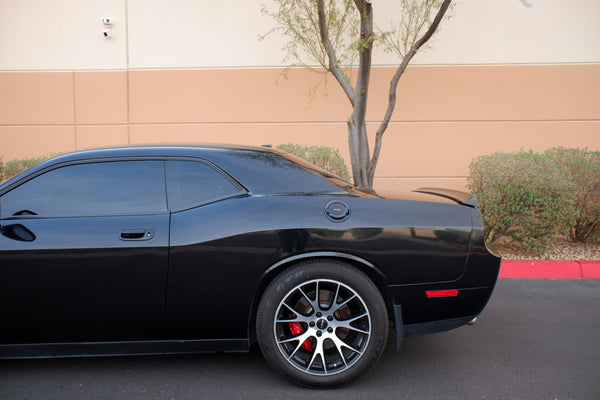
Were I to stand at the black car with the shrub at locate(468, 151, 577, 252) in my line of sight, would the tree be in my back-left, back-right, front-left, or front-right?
front-left

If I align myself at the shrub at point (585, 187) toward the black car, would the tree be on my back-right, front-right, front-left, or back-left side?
front-right

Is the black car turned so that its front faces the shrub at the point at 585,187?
no

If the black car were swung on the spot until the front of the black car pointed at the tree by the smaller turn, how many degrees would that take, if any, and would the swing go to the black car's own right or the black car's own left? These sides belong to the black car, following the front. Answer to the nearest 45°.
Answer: approximately 90° to the black car's own right

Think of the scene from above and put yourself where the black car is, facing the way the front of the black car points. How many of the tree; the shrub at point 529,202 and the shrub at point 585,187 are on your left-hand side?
0

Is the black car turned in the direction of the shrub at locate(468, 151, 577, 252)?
no

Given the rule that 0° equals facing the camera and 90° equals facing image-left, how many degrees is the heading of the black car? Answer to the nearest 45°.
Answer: approximately 90°
